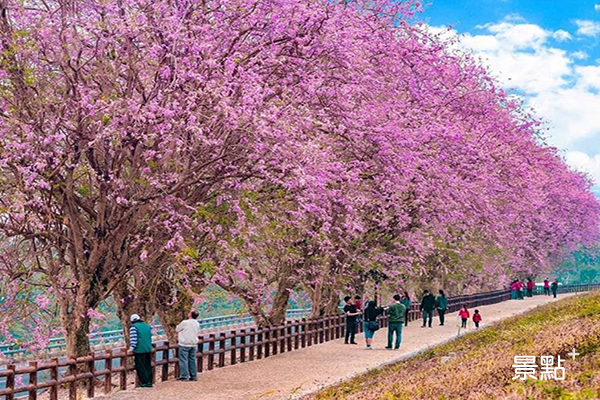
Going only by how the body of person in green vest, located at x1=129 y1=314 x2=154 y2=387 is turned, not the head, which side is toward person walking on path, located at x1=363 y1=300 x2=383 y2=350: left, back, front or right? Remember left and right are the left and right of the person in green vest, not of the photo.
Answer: right

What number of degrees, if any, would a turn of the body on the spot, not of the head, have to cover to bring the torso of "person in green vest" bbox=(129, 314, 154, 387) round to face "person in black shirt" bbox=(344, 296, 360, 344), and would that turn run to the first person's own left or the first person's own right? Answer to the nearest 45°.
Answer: approximately 90° to the first person's own right

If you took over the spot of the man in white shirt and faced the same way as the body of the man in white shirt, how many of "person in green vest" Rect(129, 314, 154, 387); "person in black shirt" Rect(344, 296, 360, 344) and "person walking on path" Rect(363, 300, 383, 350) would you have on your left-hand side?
1

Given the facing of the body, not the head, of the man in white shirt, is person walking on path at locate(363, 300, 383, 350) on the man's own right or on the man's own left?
on the man's own right

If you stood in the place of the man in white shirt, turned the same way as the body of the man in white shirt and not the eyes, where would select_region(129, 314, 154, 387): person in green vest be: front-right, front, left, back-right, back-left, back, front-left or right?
left

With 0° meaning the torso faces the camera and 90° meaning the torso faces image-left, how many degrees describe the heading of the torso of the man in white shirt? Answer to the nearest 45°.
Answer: approximately 135°

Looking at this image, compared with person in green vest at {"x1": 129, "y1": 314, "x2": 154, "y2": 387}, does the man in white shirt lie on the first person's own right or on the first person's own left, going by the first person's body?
on the first person's own right

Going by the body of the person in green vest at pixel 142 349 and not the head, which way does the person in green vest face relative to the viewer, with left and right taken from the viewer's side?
facing away from the viewer and to the left of the viewer
